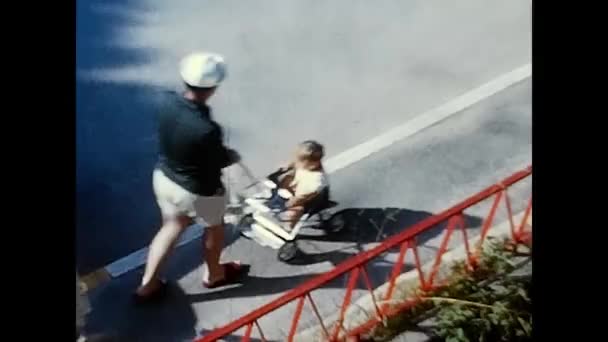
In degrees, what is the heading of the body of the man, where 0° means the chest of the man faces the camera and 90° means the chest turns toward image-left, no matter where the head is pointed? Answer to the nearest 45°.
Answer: approximately 225°
